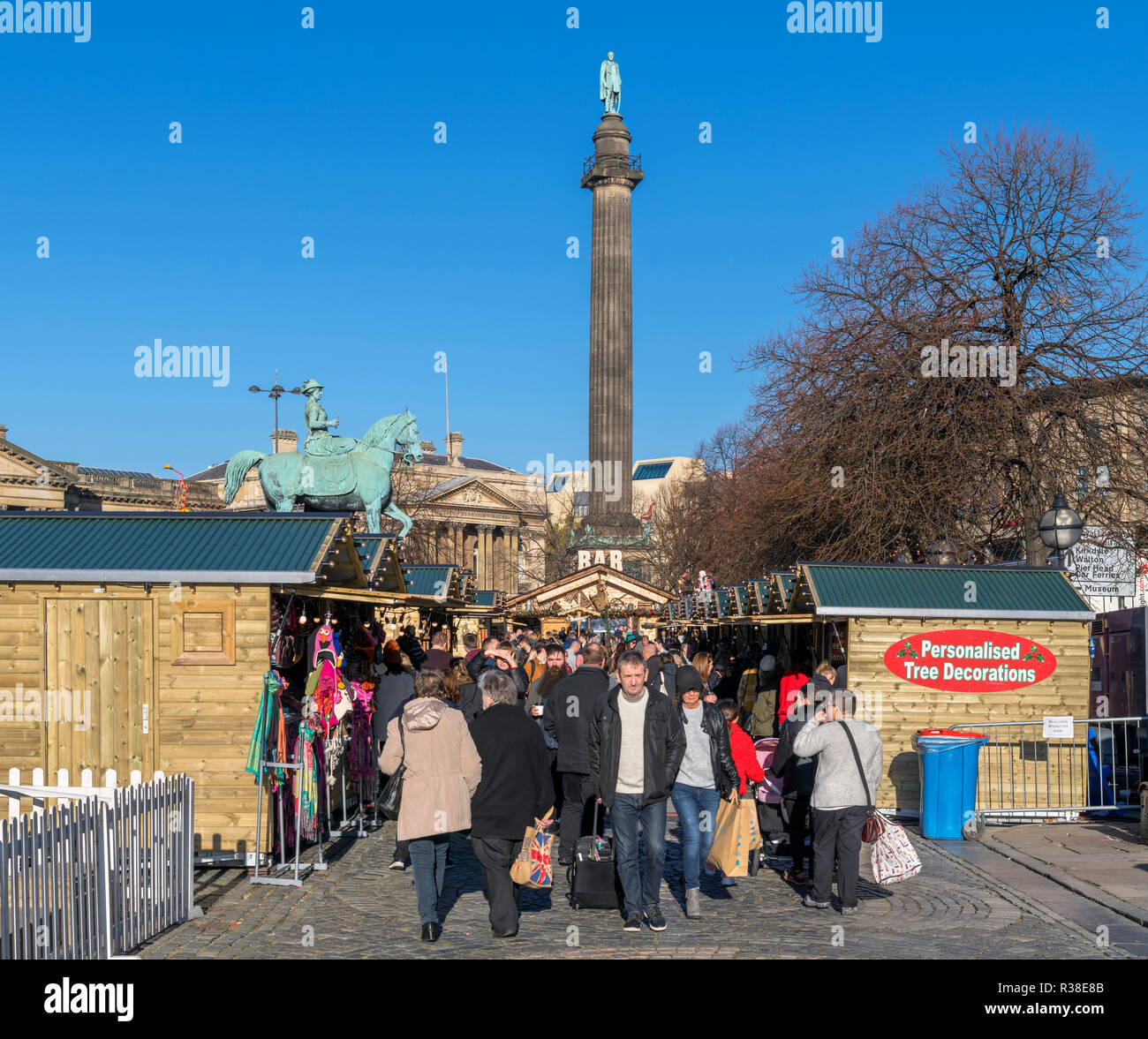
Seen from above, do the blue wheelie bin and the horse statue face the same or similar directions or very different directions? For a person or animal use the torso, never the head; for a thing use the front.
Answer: very different directions

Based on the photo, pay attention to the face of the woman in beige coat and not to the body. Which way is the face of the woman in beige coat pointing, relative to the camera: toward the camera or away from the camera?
away from the camera

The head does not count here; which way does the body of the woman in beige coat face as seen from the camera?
away from the camera

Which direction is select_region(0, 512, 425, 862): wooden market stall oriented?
to the viewer's right

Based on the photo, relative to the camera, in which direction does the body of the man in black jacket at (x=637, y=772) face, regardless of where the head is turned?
toward the camera

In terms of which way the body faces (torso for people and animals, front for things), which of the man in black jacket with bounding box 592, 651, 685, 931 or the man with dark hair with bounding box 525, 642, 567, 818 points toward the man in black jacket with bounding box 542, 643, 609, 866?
the man with dark hair

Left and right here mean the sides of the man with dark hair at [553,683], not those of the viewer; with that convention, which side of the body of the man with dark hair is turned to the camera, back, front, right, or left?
front

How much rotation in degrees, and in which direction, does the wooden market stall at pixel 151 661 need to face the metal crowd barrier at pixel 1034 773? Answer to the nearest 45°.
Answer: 0° — it already faces it

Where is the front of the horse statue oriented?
to the viewer's right

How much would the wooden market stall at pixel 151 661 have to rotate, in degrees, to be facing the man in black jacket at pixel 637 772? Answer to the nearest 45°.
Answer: approximately 45° to its right
